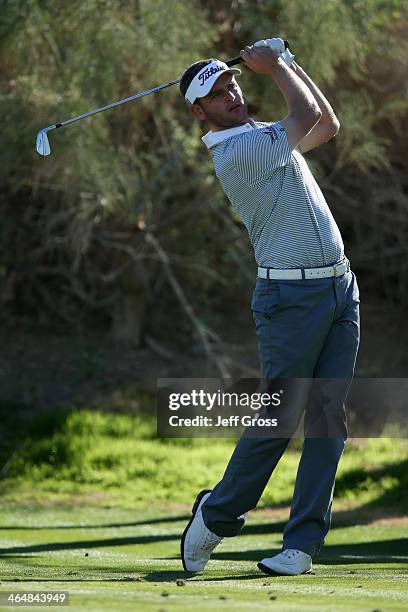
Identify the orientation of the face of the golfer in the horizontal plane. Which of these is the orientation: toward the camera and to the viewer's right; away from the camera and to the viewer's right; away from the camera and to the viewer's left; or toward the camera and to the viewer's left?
toward the camera and to the viewer's right

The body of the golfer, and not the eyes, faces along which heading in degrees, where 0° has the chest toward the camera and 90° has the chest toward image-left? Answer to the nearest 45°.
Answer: approximately 315°
